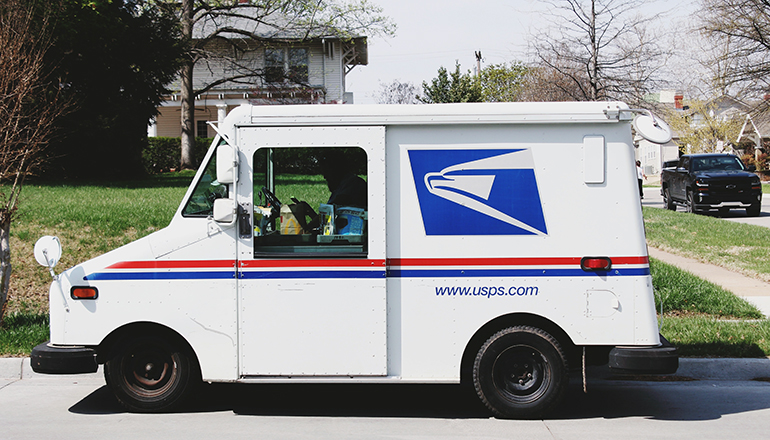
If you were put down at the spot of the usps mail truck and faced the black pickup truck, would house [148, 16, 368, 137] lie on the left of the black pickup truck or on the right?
left

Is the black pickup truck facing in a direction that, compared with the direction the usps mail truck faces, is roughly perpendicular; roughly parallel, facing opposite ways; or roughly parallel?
roughly perpendicular

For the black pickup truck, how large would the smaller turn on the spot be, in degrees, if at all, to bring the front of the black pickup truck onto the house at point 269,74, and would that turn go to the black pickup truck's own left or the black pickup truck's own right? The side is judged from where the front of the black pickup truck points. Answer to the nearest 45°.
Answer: approximately 135° to the black pickup truck's own right

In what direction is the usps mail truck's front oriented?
to the viewer's left

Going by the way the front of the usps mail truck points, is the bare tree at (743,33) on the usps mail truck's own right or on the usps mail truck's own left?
on the usps mail truck's own right

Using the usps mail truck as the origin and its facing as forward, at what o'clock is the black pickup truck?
The black pickup truck is roughly at 4 o'clock from the usps mail truck.

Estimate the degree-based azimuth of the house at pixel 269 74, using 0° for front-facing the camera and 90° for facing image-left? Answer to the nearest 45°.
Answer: approximately 0°

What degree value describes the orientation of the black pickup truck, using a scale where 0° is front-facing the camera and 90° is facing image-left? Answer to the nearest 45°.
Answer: approximately 315°

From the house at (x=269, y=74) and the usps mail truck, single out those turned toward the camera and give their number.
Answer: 1

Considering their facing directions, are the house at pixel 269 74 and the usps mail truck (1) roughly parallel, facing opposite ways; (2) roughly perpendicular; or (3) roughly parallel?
roughly perpendicular

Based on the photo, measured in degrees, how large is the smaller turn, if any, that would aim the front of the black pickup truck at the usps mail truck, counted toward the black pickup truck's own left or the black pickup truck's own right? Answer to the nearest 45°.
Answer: approximately 45° to the black pickup truck's own right
